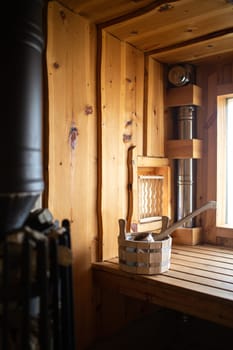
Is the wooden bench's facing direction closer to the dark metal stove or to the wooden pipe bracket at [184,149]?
the dark metal stove

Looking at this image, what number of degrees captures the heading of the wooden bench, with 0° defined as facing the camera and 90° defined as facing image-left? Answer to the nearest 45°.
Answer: approximately 45°

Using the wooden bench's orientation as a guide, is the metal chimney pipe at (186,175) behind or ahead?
behind

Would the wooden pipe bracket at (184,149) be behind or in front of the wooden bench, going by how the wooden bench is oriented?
behind

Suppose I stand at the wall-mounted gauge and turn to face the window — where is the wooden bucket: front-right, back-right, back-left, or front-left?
back-right

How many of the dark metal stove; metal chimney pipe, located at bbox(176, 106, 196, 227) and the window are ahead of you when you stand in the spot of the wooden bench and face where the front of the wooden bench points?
1

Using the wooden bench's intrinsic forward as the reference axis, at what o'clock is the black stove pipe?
The black stove pipe is roughly at 12 o'clock from the wooden bench.

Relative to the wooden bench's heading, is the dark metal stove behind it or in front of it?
in front

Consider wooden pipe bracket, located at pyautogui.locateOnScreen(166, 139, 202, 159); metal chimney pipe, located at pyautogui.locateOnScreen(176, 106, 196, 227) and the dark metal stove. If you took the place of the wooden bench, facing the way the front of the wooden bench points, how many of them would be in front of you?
1

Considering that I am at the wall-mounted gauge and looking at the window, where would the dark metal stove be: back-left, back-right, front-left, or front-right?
back-right
